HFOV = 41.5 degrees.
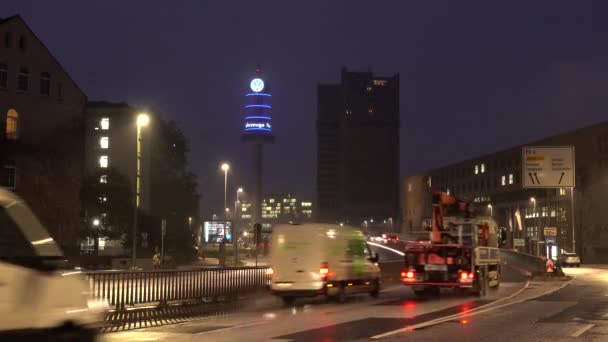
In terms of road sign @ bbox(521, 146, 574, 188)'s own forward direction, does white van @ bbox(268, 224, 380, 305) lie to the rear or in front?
in front

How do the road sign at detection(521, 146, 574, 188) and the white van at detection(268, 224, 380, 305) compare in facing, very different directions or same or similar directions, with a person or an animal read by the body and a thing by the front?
very different directions

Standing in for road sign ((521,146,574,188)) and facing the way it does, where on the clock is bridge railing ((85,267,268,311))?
The bridge railing is roughly at 1 o'clock from the road sign.

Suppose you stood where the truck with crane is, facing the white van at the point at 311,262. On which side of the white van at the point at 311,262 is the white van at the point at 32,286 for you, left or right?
left

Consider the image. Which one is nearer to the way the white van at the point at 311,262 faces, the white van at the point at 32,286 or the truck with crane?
the truck with crane

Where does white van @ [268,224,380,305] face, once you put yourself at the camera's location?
facing away from the viewer and to the right of the viewer
